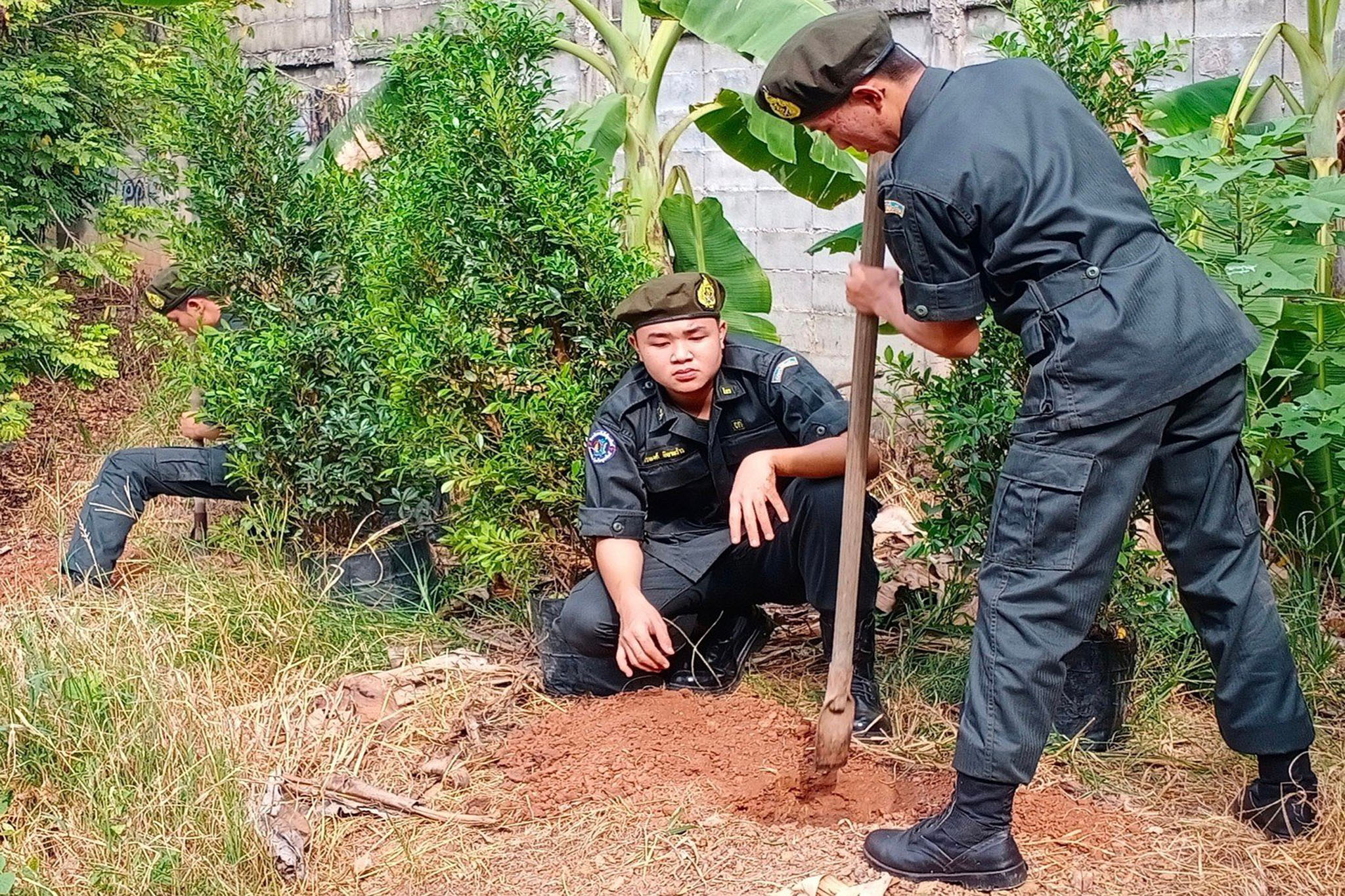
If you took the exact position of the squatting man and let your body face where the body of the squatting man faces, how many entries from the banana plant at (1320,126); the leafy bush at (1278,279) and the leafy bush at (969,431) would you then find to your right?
0

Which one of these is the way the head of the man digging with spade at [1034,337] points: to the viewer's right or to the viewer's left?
to the viewer's left

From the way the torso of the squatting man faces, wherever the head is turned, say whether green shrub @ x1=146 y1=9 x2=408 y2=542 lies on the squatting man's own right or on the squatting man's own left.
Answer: on the squatting man's own right

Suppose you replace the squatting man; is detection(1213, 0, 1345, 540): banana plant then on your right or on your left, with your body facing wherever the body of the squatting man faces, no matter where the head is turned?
on your left

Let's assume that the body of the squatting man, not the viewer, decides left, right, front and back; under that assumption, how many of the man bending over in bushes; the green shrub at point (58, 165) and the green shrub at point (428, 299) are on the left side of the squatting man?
0

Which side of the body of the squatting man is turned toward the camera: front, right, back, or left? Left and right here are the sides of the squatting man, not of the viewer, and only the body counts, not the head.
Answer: front

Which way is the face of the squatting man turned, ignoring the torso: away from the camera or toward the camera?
toward the camera
